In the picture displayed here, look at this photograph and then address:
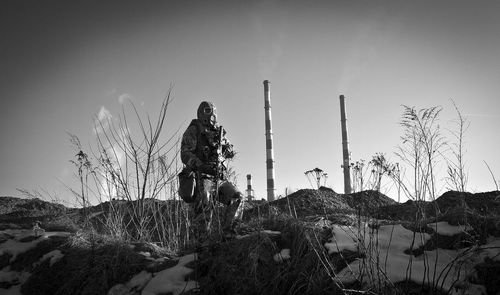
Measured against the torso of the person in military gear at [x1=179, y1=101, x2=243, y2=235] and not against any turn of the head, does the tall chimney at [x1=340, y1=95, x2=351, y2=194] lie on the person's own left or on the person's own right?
on the person's own left

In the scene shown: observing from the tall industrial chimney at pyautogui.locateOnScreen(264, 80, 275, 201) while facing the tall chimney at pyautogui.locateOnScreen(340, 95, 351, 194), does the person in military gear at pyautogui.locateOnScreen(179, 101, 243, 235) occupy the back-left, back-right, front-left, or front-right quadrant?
back-right

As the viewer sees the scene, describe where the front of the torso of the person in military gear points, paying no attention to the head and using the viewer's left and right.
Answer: facing the viewer and to the right of the viewer

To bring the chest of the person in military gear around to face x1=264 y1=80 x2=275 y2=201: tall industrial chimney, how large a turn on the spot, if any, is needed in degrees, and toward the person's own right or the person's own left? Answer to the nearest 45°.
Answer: approximately 135° to the person's own left

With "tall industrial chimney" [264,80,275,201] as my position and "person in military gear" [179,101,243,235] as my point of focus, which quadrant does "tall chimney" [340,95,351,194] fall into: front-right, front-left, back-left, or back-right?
back-left
